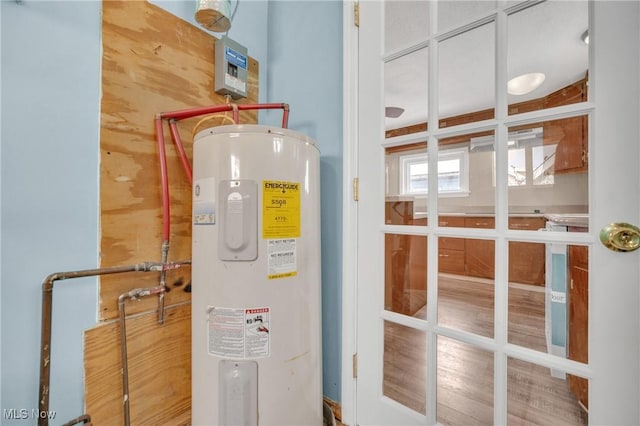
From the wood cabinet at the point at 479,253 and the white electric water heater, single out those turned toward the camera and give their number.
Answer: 2

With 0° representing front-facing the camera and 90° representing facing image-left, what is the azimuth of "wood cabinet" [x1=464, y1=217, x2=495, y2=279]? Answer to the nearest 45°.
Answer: approximately 0°

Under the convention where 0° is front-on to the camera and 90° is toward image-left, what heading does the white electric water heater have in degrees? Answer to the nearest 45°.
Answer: approximately 0°

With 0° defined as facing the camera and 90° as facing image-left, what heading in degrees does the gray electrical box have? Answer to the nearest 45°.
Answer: approximately 315°

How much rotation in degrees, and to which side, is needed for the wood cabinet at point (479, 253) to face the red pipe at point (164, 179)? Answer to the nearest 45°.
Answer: approximately 45° to its right

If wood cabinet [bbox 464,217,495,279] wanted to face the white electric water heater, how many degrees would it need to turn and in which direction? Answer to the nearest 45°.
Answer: approximately 45° to its right
